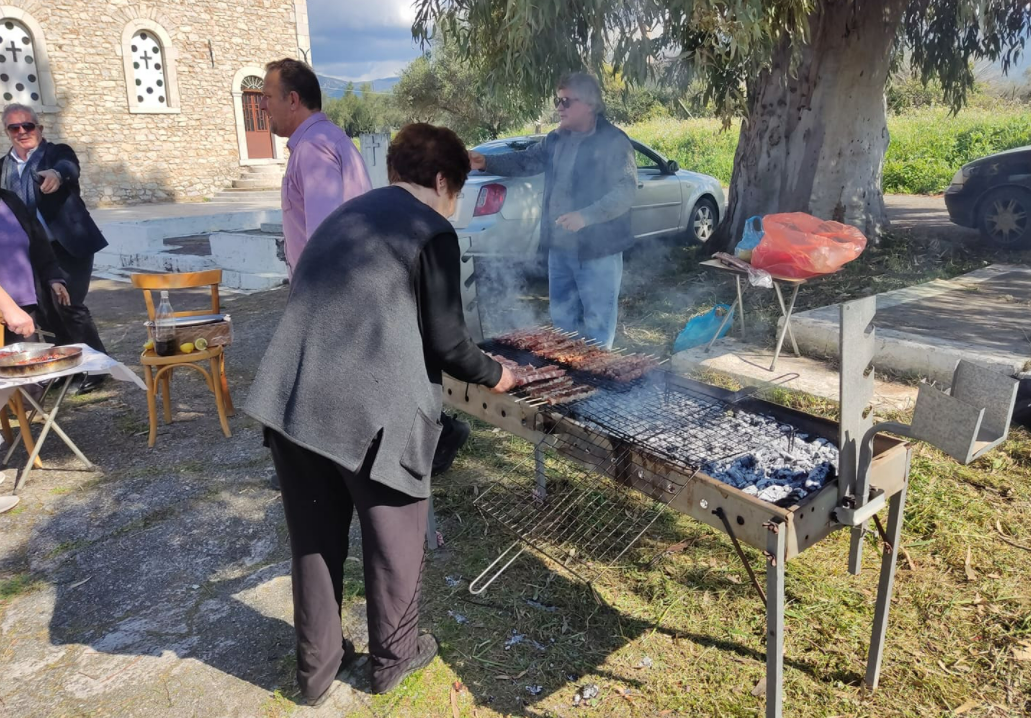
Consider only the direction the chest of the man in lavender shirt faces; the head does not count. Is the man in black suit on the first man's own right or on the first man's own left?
on the first man's own right

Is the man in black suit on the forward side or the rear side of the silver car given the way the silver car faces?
on the rear side

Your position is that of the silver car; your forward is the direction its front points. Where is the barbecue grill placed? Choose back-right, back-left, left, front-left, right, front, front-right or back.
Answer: back-right

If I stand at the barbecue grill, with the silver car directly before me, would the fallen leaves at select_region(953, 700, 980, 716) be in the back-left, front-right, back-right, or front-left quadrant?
back-right

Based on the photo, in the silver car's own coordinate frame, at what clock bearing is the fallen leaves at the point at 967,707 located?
The fallen leaves is roughly at 4 o'clock from the silver car.

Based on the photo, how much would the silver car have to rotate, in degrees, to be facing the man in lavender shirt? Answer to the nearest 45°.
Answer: approximately 135° to its right

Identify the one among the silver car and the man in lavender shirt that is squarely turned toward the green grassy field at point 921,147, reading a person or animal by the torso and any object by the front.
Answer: the silver car

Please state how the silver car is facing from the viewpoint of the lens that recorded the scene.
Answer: facing away from the viewer and to the right of the viewer
